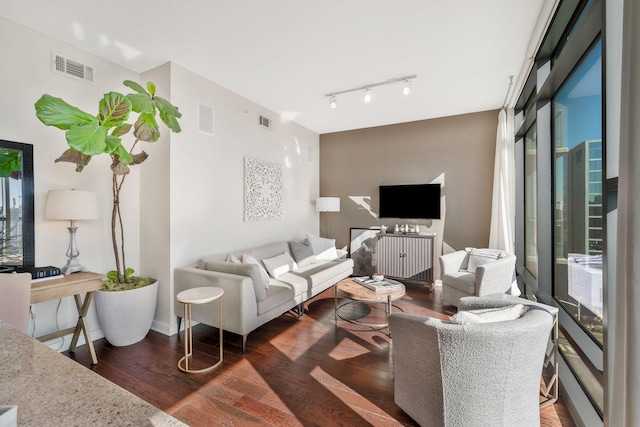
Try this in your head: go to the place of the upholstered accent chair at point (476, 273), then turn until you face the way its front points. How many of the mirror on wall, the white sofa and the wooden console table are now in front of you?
3

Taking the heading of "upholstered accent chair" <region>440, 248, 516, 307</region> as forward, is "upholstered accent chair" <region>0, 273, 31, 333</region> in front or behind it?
in front

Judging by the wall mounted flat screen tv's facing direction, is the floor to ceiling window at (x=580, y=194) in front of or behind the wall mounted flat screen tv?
in front

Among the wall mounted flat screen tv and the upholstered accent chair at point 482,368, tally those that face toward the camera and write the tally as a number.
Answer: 1

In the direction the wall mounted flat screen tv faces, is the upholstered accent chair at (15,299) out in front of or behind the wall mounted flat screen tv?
in front

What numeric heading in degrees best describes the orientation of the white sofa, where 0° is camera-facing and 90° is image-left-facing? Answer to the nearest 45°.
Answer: approximately 315°

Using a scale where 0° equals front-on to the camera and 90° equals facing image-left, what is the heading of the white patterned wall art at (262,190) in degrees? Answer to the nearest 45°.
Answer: approximately 315°

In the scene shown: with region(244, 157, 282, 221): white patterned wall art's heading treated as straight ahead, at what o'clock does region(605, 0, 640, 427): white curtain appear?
The white curtain is roughly at 1 o'clock from the white patterned wall art.

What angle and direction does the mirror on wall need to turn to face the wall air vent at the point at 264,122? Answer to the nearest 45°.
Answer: approximately 45° to its left

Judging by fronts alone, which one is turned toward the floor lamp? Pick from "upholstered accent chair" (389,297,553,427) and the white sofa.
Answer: the upholstered accent chair

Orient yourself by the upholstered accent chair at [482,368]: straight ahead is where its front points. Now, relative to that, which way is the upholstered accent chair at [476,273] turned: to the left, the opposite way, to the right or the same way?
to the left
